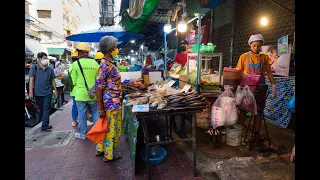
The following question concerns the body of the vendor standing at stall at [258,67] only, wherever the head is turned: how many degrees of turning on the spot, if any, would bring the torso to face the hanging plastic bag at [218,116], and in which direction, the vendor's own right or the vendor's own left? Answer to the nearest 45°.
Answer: approximately 45° to the vendor's own right

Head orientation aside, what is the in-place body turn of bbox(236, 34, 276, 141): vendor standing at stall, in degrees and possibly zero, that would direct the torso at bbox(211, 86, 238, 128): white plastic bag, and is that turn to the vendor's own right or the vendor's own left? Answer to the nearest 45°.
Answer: approximately 45° to the vendor's own right

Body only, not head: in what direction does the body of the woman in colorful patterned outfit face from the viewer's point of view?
to the viewer's right

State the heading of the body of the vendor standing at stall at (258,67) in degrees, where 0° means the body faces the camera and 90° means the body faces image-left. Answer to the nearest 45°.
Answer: approximately 0°

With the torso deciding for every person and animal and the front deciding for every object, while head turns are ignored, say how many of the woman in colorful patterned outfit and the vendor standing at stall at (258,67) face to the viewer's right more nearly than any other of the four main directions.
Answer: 1

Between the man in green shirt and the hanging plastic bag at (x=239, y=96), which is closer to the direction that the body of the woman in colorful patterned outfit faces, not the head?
the hanging plastic bag

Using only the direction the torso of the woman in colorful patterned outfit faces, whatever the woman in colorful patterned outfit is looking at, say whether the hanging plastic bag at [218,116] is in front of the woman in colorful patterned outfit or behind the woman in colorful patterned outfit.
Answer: in front

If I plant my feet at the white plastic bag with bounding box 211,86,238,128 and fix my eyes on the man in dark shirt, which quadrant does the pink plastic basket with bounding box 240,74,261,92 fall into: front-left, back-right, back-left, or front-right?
back-right

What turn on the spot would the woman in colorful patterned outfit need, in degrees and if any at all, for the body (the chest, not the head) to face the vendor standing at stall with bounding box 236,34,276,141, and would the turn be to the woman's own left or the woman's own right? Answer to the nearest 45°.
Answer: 0° — they already face them

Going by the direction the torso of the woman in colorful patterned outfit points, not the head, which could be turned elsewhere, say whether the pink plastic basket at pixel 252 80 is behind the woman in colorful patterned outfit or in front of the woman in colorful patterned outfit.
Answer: in front

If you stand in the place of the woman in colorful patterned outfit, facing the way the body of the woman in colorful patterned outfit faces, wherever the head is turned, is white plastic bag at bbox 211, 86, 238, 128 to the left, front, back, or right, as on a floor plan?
front

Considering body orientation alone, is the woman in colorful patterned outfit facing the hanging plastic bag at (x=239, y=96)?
yes

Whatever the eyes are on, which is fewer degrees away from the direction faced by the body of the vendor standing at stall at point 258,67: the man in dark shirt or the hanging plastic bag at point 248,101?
the hanging plastic bag
